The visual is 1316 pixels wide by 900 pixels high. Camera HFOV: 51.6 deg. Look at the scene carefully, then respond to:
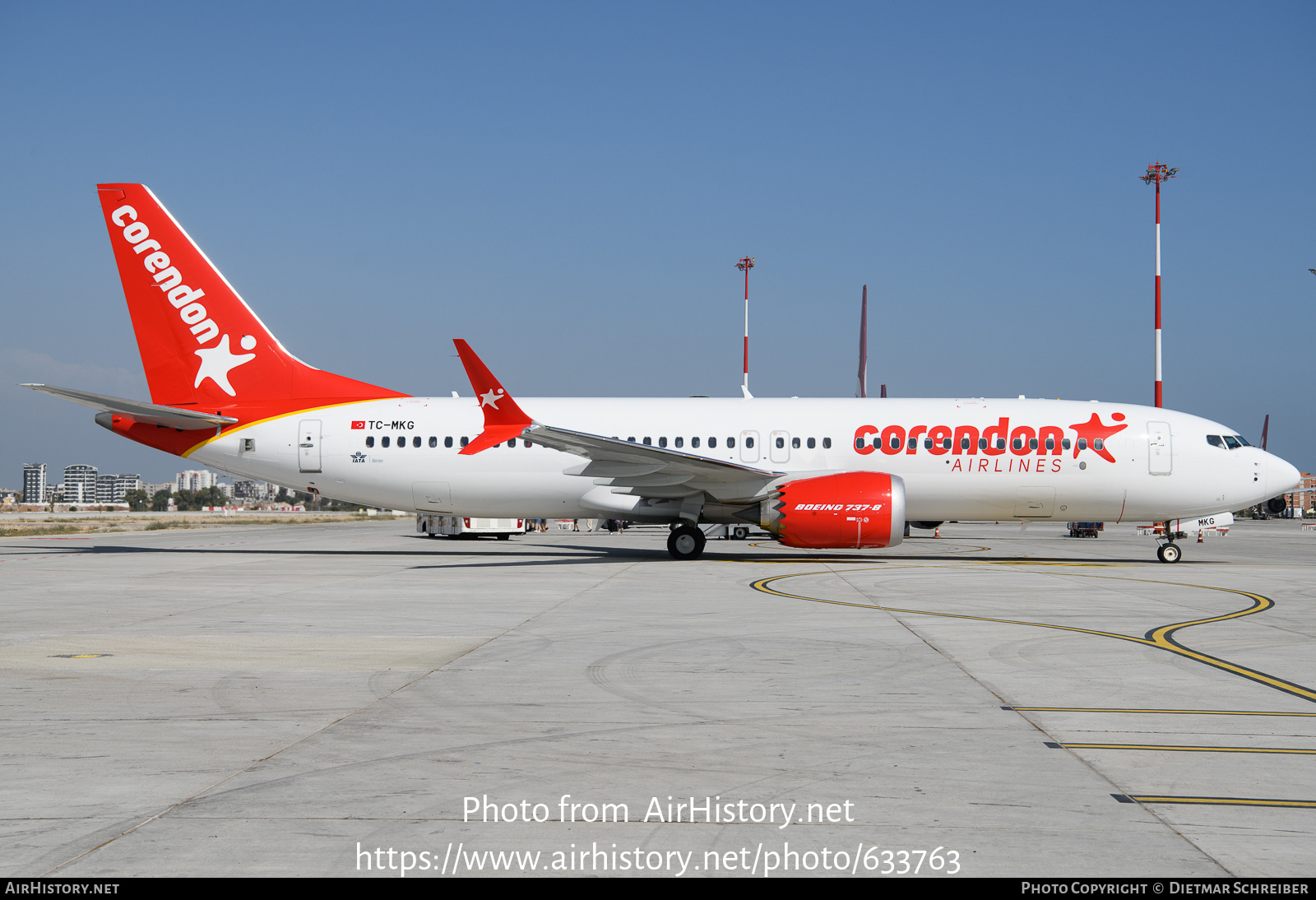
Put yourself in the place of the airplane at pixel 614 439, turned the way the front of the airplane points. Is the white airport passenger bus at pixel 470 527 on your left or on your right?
on your left

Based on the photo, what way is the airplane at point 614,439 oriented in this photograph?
to the viewer's right
